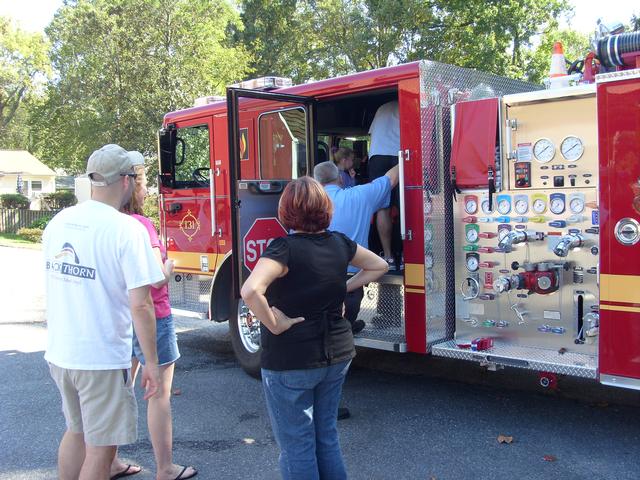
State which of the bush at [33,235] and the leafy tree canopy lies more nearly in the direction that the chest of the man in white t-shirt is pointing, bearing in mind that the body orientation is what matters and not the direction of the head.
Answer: the leafy tree canopy

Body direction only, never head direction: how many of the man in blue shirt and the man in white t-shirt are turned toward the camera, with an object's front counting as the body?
0

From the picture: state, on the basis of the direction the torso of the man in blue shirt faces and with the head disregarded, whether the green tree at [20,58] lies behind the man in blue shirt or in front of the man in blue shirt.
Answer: in front

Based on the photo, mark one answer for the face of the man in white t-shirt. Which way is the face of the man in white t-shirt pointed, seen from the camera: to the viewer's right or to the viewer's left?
to the viewer's right

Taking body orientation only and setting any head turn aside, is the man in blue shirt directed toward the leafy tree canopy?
yes

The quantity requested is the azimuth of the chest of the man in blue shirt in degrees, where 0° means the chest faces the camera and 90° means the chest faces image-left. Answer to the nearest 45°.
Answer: approximately 180°

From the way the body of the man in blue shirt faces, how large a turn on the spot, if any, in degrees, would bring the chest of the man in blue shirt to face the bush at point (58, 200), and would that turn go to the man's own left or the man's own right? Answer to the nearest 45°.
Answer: approximately 45° to the man's own left

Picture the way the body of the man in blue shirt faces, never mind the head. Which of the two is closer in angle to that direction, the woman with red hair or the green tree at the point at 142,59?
the green tree

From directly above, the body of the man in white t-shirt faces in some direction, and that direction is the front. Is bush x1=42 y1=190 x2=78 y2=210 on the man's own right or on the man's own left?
on the man's own left

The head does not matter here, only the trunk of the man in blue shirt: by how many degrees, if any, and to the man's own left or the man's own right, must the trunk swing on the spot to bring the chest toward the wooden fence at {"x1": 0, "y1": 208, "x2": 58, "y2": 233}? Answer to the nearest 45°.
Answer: approximately 45° to the man's own left

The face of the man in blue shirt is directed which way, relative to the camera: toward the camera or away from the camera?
away from the camera

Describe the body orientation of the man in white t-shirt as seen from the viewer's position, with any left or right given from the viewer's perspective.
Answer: facing away from the viewer and to the right of the viewer

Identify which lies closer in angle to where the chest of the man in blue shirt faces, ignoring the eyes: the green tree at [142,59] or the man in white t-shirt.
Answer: the green tree

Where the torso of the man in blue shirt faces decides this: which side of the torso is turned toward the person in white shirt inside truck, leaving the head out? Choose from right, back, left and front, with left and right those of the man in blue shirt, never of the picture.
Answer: front

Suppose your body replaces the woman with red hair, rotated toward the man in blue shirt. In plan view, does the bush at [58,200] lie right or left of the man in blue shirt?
left

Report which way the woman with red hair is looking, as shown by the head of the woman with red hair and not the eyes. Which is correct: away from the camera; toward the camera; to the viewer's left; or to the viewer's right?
away from the camera
